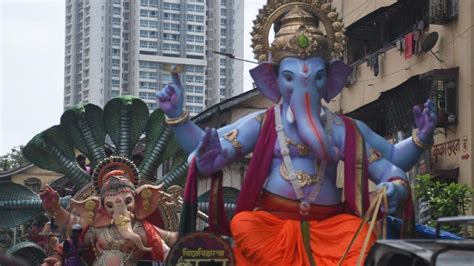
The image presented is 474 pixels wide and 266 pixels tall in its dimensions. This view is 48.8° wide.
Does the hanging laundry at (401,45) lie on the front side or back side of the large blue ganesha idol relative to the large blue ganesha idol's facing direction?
on the back side

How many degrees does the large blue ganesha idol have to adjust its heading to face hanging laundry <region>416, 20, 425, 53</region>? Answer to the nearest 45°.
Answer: approximately 180°

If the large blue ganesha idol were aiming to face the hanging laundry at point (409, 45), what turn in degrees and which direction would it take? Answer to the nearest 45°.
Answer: approximately 180°

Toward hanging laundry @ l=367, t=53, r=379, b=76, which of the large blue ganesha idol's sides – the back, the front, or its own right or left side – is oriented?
back

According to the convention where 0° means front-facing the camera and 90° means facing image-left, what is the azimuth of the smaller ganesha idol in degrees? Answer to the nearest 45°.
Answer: approximately 0°

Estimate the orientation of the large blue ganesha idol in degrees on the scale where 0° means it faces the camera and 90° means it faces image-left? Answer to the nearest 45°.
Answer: approximately 0°

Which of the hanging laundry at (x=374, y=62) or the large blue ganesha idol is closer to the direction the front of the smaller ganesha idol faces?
the large blue ganesha idol

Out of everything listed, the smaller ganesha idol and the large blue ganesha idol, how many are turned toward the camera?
2
